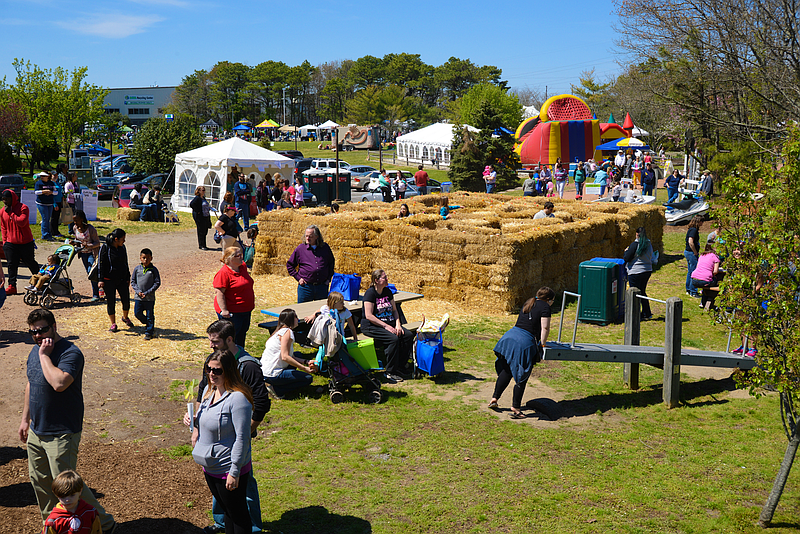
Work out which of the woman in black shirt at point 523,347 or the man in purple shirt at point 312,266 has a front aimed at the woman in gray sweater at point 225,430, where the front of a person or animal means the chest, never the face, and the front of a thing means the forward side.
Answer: the man in purple shirt

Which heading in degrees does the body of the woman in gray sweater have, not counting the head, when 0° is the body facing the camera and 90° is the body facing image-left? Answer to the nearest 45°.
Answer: approximately 45°

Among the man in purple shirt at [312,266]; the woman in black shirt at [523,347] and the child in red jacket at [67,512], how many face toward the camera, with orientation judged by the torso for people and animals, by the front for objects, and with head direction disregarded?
2

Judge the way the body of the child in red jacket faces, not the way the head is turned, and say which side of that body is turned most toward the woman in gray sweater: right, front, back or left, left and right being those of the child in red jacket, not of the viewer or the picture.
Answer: left

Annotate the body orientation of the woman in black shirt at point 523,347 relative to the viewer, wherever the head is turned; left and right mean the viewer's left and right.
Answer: facing away from the viewer and to the right of the viewer

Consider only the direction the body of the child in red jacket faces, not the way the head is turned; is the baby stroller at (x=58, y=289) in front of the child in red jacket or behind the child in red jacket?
behind

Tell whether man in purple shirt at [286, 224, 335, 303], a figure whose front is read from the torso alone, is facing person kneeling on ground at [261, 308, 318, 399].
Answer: yes

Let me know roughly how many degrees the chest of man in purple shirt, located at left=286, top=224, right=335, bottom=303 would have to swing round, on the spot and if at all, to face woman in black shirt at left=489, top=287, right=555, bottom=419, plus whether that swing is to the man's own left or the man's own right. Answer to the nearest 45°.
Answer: approximately 45° to the man's own left

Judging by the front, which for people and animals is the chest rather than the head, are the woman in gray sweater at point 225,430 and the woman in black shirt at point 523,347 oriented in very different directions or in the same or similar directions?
very different directions
